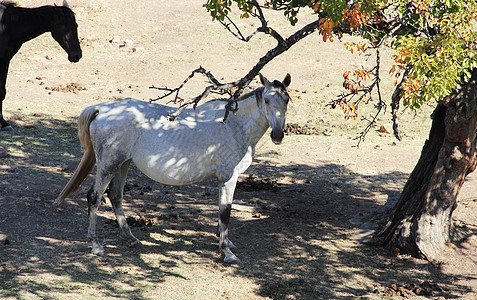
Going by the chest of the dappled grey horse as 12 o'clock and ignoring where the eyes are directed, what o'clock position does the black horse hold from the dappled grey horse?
The black horse is roughly at 8 o'clock from the dappled grey horse.

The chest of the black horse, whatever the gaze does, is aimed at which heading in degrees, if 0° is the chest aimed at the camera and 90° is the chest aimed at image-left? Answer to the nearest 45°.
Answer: approximately 270°

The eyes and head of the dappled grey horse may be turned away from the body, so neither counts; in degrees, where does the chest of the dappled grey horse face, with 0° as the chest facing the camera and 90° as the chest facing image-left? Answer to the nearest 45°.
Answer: approximately 270°

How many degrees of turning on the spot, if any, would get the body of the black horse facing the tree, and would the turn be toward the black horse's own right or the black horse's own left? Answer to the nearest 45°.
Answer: approximately 45° to the black horse's own right

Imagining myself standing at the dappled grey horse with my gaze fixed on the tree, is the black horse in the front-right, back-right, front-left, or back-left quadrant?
back-left

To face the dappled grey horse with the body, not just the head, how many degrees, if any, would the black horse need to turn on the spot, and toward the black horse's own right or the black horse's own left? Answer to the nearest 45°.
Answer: approximately 90° to the black horse's own right

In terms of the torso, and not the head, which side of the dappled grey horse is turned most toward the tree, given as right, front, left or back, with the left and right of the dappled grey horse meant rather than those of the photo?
front

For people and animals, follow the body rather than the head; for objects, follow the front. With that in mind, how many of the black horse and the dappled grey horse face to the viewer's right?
2
